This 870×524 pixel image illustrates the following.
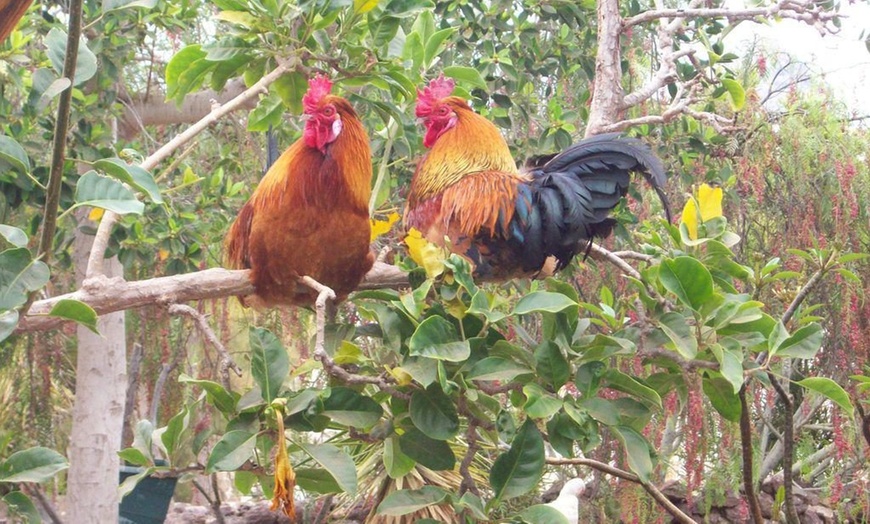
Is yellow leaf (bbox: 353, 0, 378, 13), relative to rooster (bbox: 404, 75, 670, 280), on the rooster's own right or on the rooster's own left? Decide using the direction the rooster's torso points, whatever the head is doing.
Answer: on the rooster's own right

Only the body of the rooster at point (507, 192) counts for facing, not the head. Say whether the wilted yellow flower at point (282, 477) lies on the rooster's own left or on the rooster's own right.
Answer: on the rooster's own left

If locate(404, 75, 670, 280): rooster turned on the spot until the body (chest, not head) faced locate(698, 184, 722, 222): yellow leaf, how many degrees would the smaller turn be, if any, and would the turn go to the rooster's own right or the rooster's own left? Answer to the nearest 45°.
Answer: approximately 135° to the rooster's own left

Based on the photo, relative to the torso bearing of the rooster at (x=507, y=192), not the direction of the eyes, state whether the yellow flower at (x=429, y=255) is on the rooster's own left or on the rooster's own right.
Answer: on the rooster's own left

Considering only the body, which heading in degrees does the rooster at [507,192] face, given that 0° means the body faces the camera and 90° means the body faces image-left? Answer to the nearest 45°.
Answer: approximately 90°

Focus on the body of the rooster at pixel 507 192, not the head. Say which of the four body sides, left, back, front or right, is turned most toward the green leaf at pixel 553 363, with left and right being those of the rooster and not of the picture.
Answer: left
